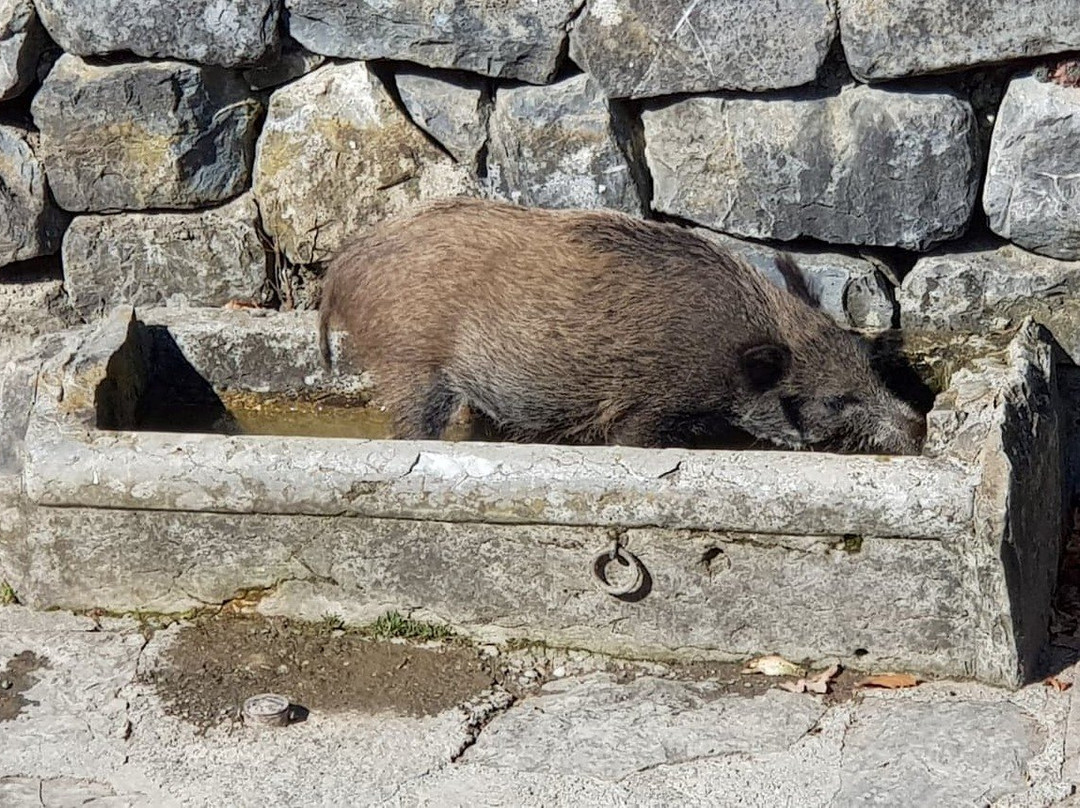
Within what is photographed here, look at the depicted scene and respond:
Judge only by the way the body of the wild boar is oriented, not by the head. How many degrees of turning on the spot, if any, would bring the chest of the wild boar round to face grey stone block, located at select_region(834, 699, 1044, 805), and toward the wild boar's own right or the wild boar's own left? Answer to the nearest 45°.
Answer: approximately 45° to the wild boar's own right

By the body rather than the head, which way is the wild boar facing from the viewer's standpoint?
to the viewer's right

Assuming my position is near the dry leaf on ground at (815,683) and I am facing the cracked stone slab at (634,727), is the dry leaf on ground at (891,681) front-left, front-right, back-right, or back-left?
back-left

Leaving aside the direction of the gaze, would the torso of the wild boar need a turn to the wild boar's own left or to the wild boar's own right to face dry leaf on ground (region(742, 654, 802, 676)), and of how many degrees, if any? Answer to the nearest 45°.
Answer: approximately 45° to the wild boar's own right

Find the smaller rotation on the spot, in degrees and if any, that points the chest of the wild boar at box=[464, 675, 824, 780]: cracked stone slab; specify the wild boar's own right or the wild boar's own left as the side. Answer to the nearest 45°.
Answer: approximately 90° to the wild boar's own right
